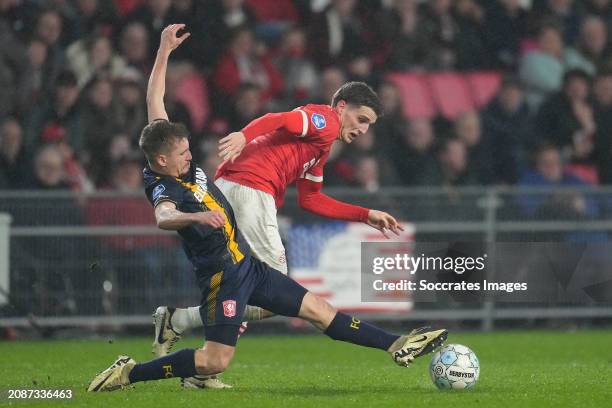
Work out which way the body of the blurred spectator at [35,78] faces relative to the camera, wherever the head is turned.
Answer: toward the camera

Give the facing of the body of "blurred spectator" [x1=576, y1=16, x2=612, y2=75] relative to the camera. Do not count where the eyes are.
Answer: toward the camera

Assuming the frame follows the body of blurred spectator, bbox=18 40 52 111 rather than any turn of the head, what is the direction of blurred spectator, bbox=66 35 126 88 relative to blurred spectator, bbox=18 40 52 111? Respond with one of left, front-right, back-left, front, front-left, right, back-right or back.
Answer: left

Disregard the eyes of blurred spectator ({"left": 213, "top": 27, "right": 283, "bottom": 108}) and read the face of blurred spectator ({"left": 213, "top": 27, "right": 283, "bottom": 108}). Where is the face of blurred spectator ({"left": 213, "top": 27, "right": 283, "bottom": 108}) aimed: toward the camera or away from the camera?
toward the camera

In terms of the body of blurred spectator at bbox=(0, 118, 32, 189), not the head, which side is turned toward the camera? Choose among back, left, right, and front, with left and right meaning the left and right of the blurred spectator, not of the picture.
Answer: front

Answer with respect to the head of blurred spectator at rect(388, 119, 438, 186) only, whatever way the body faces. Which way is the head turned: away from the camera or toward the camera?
toward the camera

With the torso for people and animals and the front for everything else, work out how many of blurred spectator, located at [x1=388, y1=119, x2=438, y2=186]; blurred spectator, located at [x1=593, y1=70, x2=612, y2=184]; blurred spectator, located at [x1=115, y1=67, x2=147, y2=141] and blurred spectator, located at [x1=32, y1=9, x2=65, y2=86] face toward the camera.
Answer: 4

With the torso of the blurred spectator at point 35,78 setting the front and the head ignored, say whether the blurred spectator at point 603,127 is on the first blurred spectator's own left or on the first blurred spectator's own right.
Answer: on the first blurred spectator's own left

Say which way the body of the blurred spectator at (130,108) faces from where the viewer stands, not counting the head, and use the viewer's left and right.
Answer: facing the viewer

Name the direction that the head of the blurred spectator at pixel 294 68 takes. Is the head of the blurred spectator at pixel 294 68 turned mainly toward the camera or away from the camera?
toward the camera

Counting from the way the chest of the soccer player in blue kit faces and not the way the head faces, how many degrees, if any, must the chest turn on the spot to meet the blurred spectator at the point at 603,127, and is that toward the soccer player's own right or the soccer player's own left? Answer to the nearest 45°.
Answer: approximately 90° to the soccer player's own left

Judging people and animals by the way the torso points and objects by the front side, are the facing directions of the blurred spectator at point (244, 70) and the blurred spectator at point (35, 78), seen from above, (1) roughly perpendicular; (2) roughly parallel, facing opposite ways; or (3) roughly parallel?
roughly parallel

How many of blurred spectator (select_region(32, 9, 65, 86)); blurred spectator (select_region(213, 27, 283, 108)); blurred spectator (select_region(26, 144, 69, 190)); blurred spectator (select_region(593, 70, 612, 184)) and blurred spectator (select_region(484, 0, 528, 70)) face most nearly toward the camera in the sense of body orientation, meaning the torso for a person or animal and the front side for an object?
5
